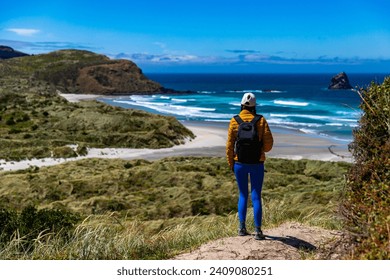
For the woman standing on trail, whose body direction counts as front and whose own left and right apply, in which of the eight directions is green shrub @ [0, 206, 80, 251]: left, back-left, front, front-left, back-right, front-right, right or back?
front-left

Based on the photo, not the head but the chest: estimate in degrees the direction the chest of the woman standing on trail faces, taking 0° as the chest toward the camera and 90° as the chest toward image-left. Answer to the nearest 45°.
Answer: approximately 180°
